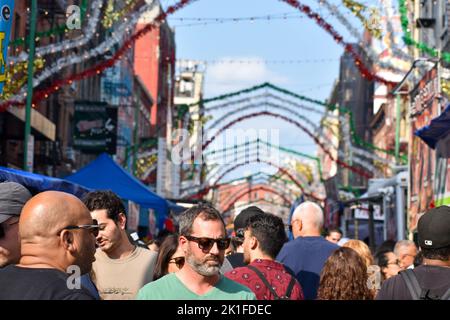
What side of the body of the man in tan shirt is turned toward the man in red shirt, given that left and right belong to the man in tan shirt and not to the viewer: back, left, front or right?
left

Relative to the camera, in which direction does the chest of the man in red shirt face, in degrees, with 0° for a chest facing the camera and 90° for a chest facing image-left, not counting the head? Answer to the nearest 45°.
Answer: approximately 135°

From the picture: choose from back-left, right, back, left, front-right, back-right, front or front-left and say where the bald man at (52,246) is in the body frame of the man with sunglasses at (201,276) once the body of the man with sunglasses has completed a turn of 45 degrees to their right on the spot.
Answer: front-right

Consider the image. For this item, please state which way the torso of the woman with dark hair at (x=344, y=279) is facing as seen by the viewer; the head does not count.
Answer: away from the camera

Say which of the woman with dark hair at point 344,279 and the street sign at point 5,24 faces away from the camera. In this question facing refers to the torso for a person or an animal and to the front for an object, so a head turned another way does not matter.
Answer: the woman with dark hair

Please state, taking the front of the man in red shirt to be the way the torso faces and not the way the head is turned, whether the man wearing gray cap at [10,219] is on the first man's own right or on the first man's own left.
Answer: on the first man's own left

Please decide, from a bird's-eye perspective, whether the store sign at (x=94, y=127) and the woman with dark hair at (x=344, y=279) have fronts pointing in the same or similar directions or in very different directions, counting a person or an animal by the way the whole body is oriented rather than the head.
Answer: very different directions

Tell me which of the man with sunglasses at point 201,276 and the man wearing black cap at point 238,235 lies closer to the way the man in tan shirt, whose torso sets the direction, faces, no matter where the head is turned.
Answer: the man with sunglasses
